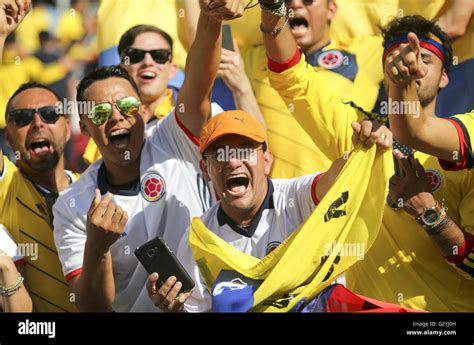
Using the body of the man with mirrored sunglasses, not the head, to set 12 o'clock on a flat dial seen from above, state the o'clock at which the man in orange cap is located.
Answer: The man in orange cap is roughly at 10 o'clock from the man with mirrored sunglasses.

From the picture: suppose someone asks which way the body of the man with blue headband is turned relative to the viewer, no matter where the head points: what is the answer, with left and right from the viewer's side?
facing the viewer and to the left of the viewer

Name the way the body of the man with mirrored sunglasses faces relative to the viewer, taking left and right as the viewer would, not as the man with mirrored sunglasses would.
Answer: facing the viewer

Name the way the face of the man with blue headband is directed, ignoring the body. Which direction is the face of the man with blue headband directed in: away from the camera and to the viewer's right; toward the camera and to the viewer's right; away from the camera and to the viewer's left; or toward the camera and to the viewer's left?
toward the camera and to the viewer's left

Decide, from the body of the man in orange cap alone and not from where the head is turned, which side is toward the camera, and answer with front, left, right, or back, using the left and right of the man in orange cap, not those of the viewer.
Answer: front

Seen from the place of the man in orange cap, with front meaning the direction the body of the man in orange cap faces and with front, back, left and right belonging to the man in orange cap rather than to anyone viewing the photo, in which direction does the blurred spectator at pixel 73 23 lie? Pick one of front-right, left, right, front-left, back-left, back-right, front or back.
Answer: back-right

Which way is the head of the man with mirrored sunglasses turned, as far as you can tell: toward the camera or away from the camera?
toward the camera

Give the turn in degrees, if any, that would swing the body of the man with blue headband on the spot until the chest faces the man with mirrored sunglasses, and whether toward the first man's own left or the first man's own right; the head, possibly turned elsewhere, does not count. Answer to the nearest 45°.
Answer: approximately 45° to the first man's own right

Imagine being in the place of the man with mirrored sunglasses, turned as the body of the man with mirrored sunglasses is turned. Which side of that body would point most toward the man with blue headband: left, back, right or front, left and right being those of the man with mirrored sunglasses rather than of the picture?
left

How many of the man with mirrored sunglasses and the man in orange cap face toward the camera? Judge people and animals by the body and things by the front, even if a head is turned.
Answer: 2

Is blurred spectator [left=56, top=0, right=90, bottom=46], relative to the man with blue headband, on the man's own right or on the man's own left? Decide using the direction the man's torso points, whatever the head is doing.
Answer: on the man's own right
